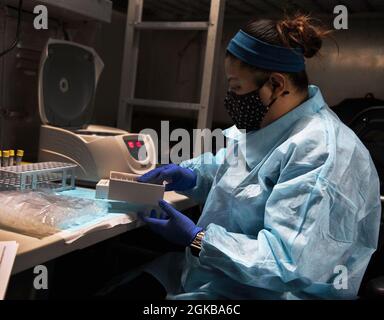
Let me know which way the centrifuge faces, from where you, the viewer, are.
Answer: facing the viewer and to the right of the viewer

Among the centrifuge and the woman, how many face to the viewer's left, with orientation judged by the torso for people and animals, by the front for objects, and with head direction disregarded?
1

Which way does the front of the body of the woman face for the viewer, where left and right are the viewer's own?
facing to the left of the viewer

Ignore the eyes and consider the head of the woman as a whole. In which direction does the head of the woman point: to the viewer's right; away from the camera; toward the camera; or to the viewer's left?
to the viewer's left

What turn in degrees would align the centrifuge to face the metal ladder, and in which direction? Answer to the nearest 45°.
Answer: approximately 90° to its left

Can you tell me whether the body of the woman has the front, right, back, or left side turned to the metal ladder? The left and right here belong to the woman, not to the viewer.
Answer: right

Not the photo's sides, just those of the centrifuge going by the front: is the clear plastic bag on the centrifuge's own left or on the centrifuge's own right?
on the centrifuge's own right
